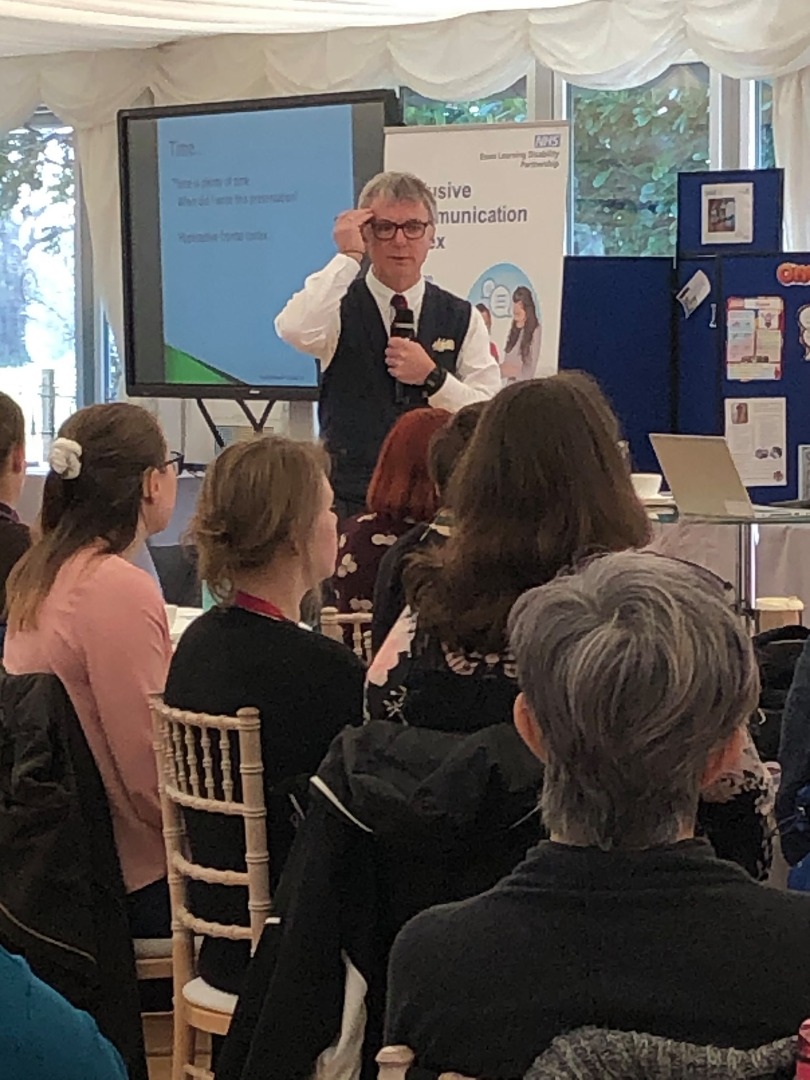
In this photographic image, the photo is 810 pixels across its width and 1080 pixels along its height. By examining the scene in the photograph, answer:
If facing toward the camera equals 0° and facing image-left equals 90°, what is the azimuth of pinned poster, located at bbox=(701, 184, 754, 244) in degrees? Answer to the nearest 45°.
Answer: approximately 0°

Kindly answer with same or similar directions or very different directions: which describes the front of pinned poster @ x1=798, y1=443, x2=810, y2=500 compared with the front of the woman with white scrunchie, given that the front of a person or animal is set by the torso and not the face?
very different directions

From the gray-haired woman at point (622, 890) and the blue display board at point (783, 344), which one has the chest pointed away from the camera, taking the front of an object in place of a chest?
the gray-haired woman

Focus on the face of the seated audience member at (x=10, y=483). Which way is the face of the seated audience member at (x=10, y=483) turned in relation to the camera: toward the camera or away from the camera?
away from the camera

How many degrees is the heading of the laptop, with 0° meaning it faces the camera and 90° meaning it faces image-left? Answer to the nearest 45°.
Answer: approximately 225°

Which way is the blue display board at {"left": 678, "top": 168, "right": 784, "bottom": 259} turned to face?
toward the camera

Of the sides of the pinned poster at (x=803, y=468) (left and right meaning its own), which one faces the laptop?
front

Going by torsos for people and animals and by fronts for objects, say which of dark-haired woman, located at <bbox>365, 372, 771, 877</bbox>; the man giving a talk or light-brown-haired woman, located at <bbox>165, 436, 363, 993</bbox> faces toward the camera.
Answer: the man giving a talk

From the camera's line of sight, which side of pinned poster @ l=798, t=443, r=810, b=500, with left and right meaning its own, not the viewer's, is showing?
front

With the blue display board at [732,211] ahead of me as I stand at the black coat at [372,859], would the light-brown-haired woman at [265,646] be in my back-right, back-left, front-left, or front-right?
front-left

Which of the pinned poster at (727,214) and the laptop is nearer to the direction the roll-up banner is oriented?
the laptop

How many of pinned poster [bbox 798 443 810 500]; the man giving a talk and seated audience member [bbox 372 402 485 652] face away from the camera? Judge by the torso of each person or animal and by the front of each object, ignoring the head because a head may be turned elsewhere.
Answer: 1

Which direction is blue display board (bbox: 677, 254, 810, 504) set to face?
toward the camera

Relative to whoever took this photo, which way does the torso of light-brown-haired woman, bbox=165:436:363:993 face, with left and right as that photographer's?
facing away from the viewer and to the right of the viewer
